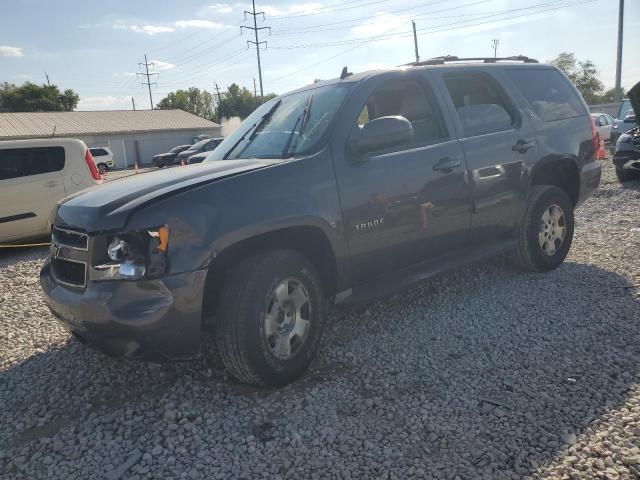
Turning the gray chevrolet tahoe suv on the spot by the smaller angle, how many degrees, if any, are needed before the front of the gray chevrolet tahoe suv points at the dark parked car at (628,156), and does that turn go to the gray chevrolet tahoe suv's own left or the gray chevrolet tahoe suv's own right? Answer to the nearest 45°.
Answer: approximately 180°

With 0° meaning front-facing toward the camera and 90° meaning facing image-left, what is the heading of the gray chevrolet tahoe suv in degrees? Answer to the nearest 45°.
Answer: approximately 45°

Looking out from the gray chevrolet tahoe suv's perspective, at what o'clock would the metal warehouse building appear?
The metal warehouse building is roughly at 4 o'clock from the gray chevrolet tahoe suv.

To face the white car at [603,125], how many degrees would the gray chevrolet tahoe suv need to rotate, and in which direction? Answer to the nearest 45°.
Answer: approximately 180°

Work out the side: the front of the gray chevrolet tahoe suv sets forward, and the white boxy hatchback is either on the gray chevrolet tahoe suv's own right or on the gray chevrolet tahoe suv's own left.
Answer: on the gray chevrolet tahoe suv's own right
